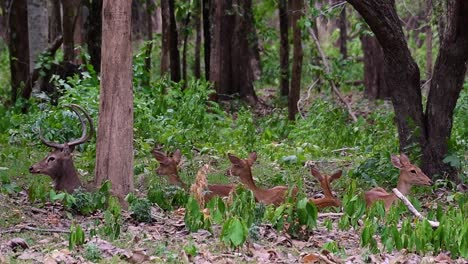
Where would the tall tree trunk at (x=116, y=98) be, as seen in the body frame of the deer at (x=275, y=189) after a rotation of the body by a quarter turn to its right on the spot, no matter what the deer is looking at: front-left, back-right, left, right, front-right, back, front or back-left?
left

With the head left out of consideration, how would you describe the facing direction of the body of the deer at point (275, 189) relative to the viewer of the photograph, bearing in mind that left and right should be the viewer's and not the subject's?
facing to the left of the viewer

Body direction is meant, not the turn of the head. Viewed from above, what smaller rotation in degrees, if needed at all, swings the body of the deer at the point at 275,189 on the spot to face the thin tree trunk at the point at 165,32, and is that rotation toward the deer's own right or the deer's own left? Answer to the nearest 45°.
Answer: approximately 90° to the deer's own right

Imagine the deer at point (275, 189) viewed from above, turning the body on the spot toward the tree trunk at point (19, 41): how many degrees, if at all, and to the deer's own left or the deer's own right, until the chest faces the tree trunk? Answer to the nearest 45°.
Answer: approximately 45° to the deer's own right

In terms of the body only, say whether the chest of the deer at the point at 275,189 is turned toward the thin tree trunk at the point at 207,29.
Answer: no

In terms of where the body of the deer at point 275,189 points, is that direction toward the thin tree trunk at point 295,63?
no

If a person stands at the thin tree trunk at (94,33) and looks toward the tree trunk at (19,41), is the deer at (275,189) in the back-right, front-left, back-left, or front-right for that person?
back-left

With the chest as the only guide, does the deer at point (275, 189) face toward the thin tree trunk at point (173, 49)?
no
